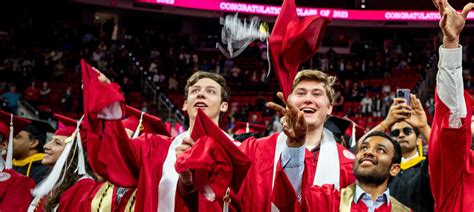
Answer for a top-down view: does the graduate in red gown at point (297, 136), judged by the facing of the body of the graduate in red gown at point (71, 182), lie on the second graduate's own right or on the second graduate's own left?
on the second graduate's own left

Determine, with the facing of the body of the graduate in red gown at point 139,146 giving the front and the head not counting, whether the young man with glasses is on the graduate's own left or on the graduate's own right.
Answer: on the graduate's own left

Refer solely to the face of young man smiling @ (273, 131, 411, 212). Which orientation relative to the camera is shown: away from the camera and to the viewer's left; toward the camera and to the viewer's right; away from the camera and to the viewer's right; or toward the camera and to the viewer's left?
toward the camera and to the viewer's left

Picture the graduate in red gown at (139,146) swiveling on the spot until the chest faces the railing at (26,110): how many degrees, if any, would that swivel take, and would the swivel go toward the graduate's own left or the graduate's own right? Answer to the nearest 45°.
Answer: approximately 180°

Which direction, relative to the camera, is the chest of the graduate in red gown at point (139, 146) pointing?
toward the camera

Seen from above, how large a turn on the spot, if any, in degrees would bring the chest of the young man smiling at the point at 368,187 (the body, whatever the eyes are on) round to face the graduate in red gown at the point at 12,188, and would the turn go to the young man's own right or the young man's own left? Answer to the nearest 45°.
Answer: approximately 45° to the young man's own right

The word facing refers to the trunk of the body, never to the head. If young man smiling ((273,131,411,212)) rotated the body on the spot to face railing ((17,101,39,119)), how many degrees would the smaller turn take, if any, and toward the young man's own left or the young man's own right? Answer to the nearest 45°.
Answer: approximately 90° to the young man's own right
